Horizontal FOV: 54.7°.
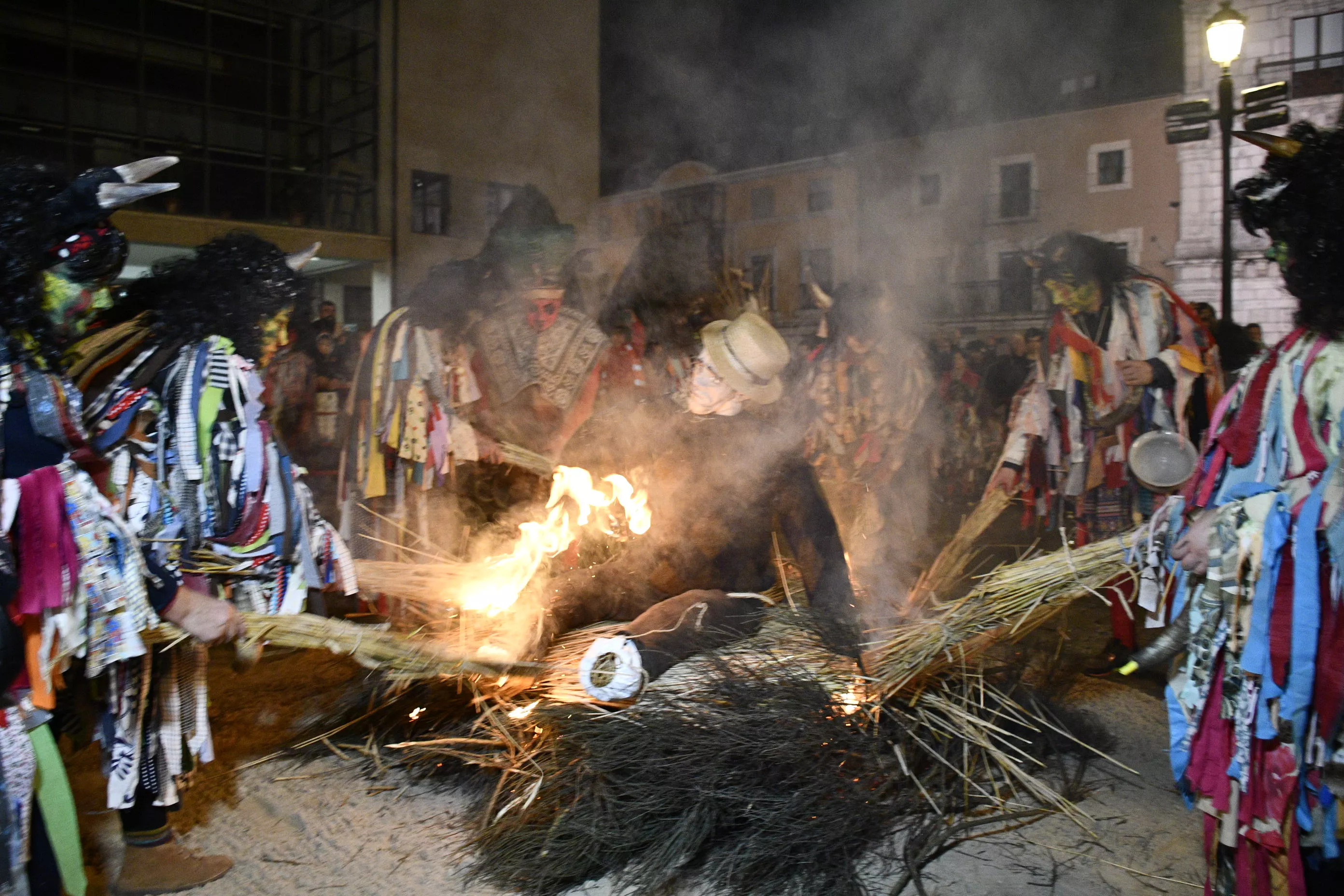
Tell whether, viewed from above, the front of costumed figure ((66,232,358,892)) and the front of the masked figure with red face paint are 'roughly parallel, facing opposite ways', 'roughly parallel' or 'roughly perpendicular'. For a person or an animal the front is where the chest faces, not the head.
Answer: roughly perpendicular

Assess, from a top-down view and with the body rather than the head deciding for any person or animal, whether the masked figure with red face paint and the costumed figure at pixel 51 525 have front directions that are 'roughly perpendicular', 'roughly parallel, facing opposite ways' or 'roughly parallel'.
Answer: roughly perpendicular

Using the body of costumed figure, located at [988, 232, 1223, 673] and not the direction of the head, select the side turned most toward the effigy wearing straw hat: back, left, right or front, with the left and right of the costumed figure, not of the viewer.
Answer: front

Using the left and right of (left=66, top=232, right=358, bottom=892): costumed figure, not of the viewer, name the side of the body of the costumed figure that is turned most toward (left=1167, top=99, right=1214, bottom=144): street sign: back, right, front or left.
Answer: front

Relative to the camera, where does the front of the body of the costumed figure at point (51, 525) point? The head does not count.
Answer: to the viewer's right

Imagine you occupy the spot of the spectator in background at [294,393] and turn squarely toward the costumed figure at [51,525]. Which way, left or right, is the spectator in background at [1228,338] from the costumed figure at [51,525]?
left

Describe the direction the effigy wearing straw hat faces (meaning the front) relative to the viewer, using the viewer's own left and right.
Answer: facing the viewer and to the left of the viewer

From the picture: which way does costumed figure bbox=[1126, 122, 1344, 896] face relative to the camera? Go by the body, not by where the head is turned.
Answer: to the viewer's left

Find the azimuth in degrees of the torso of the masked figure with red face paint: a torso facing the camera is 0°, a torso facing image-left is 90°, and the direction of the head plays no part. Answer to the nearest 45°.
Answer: approximately 0°

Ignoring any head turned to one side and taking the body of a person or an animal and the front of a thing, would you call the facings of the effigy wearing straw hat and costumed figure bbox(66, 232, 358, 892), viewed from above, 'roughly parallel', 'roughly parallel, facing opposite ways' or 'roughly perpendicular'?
roughly parallel, facing opposite ways

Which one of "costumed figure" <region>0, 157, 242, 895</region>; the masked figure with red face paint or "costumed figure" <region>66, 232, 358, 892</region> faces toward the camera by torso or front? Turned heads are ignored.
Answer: the masked figure with red face paint

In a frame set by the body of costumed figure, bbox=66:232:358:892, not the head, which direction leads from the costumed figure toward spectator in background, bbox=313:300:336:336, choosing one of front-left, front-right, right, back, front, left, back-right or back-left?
left
